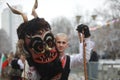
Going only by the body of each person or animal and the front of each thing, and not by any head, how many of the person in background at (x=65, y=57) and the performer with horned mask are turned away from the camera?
0

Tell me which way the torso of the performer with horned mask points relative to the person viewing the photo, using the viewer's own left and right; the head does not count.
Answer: facing the viewer and to the right of the viewer

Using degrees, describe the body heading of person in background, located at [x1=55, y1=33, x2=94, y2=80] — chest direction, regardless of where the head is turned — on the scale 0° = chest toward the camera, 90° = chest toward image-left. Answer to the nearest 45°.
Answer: approximately 0°
